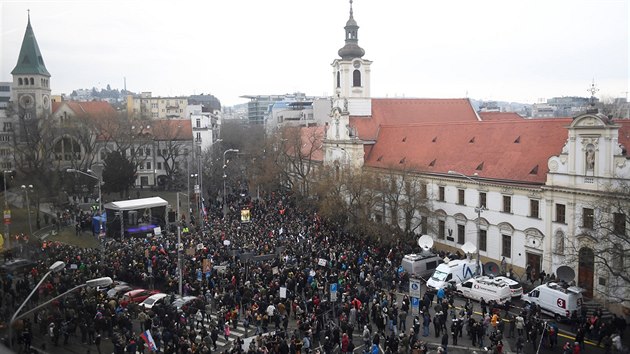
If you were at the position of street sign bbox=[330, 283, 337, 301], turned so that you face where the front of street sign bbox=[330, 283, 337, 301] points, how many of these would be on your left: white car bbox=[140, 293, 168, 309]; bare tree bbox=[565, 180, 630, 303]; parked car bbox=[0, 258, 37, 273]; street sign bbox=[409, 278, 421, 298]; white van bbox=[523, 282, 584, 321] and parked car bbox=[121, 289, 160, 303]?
3

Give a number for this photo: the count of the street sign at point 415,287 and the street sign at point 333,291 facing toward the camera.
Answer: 2

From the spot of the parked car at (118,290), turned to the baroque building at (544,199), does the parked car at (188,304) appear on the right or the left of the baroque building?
right

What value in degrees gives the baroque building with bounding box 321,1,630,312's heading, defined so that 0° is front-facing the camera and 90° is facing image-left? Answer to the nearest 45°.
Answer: approximately 45°

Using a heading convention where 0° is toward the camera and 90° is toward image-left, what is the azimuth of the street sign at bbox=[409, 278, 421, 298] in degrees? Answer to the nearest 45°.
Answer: approximately 0°

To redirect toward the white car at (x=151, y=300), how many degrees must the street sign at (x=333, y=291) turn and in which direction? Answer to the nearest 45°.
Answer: approximately 90° to its right

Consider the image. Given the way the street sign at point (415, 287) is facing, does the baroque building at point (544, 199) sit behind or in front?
behind

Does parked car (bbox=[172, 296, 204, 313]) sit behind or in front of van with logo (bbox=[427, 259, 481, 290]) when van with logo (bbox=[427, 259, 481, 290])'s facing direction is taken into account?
in front

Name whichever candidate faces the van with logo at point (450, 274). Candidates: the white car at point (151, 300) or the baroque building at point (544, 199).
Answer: the baroque building

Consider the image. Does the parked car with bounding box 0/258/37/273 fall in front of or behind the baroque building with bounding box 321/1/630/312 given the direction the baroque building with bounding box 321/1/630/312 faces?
in front

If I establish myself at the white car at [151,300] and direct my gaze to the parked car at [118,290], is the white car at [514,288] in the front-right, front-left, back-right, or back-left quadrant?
back-right

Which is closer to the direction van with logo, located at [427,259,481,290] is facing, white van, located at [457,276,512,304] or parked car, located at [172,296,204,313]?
the parked car
